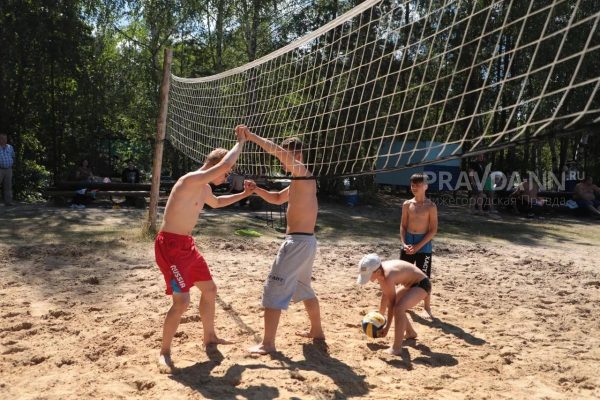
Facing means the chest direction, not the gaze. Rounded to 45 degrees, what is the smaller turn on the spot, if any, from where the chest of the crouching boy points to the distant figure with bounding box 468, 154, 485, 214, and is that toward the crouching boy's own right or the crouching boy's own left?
approximately 90° to the crouching boy's own right

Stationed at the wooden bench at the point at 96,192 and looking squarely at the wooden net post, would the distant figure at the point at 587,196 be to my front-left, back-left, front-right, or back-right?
front-left

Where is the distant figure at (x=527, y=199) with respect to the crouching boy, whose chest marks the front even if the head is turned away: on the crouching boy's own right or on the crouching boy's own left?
on the crouching boy's own right

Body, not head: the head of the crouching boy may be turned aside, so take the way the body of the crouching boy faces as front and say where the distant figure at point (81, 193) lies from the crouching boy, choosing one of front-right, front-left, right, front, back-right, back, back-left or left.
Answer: front-right

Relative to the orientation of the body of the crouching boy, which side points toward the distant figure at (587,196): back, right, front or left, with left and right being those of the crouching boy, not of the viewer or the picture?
right

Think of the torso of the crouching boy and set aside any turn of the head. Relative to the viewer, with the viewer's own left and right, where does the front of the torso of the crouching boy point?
facing to the left of the viewer

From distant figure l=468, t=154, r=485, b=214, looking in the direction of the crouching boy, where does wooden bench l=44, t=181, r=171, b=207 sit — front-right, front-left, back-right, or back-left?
front-right

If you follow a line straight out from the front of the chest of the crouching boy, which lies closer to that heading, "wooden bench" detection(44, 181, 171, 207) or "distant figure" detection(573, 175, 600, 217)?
the wooden bench

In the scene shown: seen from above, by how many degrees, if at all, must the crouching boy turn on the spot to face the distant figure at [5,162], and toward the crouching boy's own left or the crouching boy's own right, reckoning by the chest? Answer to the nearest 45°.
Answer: approximately 45° to the crouching boy's own right

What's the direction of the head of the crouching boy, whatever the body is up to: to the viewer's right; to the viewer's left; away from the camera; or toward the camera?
to the viewer's left

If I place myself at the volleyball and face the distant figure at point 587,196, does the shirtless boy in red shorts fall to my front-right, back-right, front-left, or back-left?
back-left

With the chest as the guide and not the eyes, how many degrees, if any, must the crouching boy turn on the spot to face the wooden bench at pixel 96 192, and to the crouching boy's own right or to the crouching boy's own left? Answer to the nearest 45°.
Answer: approximately 45° to the crouching boy's own right

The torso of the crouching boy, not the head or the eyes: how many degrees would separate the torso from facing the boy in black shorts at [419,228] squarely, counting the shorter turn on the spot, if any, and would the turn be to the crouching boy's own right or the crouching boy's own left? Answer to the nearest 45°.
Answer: approximately 90° to the crouching boy's own right

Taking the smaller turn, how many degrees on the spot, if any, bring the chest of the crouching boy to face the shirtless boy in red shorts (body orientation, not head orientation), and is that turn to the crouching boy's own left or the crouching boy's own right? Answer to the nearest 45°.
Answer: approximately 45° to the crouching boy's own left
